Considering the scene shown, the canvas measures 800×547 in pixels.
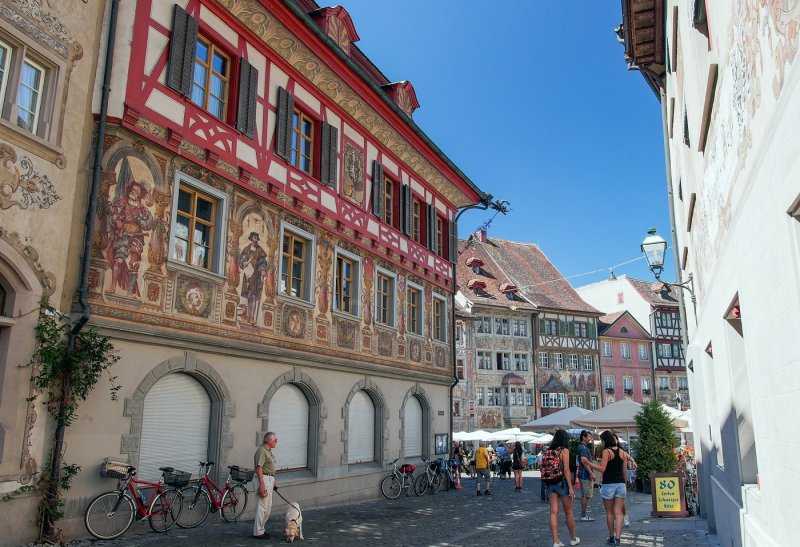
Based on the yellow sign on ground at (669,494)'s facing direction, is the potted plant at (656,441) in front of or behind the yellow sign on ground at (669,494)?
behind

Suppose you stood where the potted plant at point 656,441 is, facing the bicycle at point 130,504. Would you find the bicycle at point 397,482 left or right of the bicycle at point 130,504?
right

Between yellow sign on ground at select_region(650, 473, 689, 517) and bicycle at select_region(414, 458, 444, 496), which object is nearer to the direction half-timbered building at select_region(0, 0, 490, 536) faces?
the yellow sign on ground

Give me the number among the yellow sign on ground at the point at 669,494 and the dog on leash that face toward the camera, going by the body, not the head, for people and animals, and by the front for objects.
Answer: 2

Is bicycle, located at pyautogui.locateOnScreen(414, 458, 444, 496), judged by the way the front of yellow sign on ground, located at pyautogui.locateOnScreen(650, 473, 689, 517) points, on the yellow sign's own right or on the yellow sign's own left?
on the yellow sign's own right

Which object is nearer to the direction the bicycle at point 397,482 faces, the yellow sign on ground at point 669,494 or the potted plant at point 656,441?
the yellow sign on ground

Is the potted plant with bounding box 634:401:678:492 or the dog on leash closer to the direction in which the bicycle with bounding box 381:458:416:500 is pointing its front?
the dog on leash

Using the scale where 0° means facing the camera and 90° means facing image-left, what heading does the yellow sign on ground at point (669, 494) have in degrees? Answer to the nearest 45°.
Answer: approximately 0°

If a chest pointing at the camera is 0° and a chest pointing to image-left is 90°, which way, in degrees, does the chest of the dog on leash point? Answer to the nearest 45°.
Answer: approximately 0°

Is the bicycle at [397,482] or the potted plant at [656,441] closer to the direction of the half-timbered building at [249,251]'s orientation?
the potted plant
